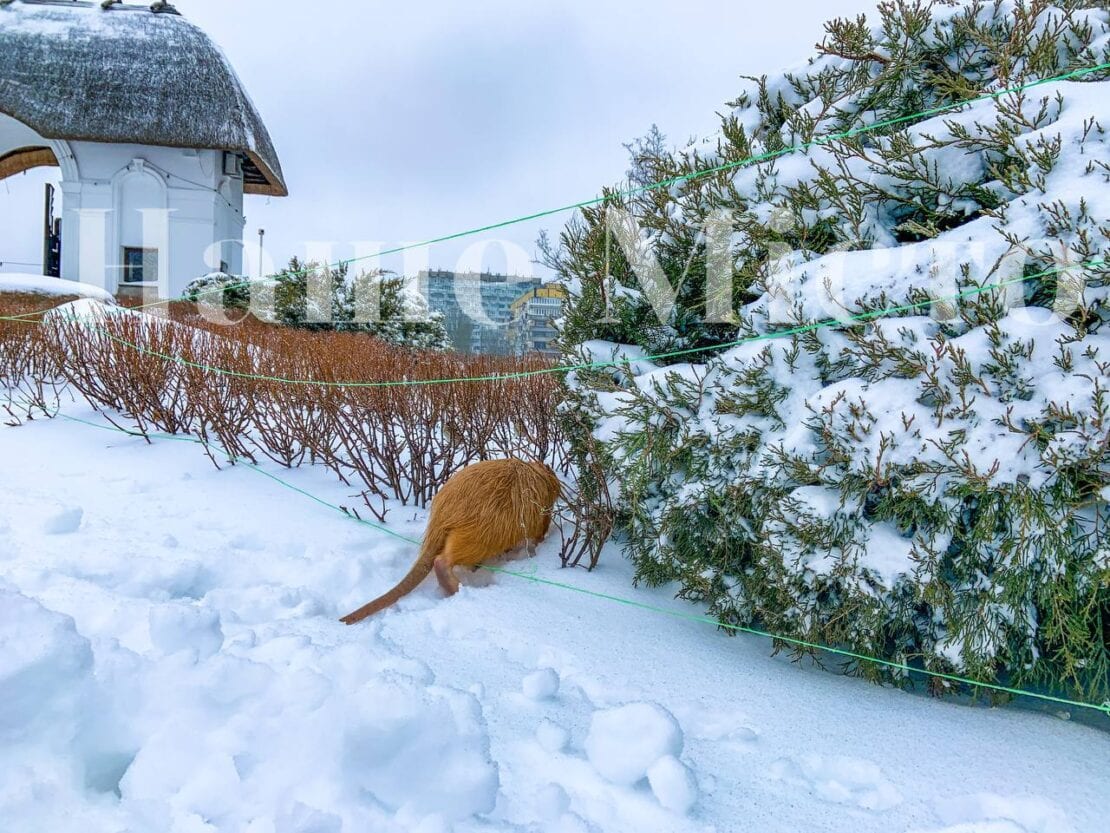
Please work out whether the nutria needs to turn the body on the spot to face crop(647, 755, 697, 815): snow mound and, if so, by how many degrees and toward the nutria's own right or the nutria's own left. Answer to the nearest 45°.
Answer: approximately 135° to the nutria's own right

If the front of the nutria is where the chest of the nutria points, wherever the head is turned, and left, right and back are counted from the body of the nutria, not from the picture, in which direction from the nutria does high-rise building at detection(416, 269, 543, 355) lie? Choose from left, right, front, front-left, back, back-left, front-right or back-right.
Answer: front-left

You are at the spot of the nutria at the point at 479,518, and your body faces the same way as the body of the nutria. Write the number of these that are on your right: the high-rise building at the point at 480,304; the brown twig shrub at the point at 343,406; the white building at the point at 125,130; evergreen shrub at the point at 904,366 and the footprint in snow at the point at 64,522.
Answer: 1

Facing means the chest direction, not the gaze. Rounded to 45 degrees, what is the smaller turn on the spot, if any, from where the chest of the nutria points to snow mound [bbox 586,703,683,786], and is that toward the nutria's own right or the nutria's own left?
approximately 135° to the nutria's own right

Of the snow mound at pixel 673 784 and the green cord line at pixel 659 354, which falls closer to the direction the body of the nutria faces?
the green cord line

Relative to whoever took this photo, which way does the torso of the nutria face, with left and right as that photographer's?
facing away from the viewer and to the right of the viewer

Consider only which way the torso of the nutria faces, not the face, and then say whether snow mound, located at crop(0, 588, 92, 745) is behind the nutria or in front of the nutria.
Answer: behind

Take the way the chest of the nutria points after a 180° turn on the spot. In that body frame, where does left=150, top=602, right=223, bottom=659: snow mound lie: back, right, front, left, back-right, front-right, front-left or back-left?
front

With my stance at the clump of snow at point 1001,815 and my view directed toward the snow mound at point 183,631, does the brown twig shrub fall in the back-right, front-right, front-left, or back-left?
front-right

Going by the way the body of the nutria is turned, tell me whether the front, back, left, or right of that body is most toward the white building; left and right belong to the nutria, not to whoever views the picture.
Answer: left

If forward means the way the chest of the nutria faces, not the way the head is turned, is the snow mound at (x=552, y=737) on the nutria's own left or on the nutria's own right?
on the nutria's own right

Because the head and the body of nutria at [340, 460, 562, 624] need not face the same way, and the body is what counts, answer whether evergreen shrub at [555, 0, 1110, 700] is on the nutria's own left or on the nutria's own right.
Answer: on the nutria's own right

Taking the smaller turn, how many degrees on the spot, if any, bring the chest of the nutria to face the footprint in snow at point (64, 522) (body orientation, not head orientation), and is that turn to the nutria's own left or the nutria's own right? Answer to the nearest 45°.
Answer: approximately 135° to the nutria's own left

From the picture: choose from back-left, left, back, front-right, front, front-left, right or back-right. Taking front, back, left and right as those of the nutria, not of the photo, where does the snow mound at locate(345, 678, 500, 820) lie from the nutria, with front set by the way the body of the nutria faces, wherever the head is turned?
back-right

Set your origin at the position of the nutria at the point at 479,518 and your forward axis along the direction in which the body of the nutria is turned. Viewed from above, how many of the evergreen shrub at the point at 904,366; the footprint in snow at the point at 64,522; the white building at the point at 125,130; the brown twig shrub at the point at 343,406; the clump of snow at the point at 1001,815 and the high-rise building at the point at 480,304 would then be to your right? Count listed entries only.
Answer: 2

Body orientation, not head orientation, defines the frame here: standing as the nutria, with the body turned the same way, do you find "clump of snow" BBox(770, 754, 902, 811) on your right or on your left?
on your right

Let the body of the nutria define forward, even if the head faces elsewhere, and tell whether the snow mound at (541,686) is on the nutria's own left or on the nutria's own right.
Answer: on the nutria's own right
